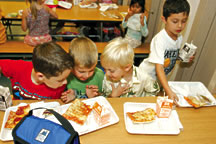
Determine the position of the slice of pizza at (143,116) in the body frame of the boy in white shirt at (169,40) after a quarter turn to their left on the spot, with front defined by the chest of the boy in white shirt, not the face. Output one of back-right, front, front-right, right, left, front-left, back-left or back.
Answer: back-right
